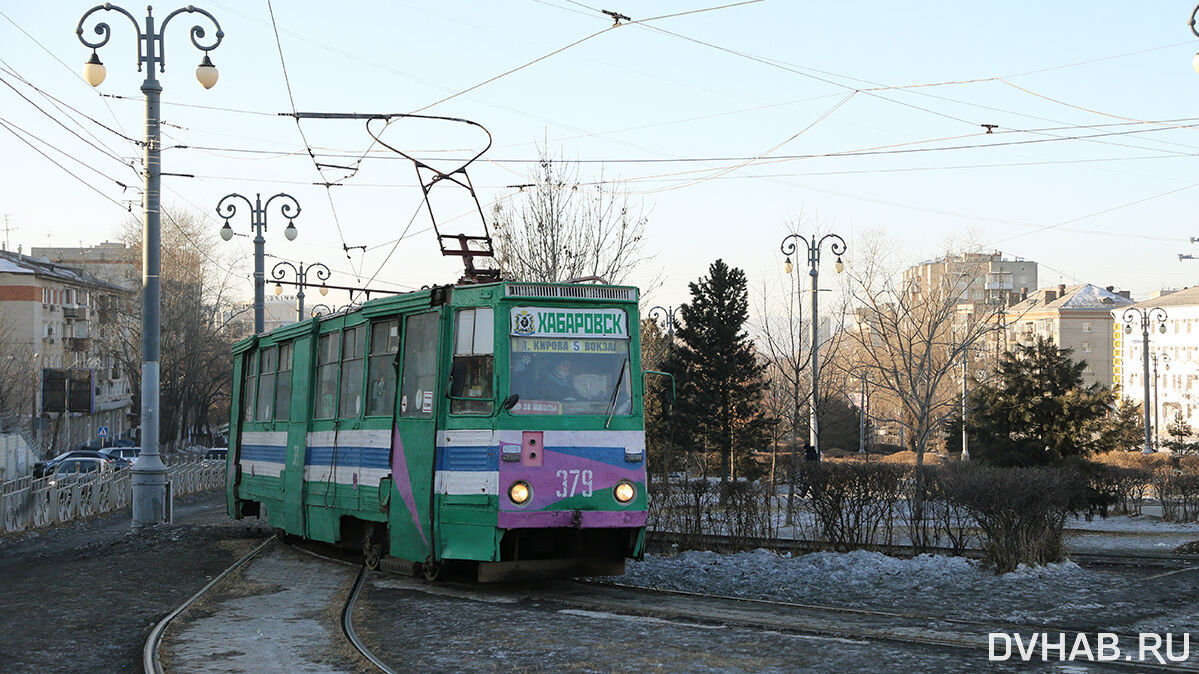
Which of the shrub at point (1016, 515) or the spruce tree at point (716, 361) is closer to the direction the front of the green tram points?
the shrub

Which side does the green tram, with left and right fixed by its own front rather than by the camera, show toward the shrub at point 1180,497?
left

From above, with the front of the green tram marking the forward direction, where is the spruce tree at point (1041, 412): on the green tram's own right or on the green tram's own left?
on the green tram's own left

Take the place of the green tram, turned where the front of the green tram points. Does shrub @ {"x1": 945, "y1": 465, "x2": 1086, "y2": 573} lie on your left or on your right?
on your left

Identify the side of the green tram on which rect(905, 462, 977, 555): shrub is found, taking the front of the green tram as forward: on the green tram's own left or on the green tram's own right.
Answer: on the green tram's own left

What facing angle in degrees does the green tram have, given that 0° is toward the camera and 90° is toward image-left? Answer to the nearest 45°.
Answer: approximately 315°

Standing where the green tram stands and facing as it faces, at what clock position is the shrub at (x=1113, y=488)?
The shrub is roughly at 9 o'clock from the green tram.

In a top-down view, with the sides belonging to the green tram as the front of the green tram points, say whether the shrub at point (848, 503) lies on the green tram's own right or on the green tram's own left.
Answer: on the green tram's own left

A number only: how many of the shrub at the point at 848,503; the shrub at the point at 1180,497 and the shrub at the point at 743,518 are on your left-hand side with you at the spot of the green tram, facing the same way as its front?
3

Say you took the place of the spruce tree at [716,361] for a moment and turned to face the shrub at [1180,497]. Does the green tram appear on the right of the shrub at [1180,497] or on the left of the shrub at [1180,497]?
right

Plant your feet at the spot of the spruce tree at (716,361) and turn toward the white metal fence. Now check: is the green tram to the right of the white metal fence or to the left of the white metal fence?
left
